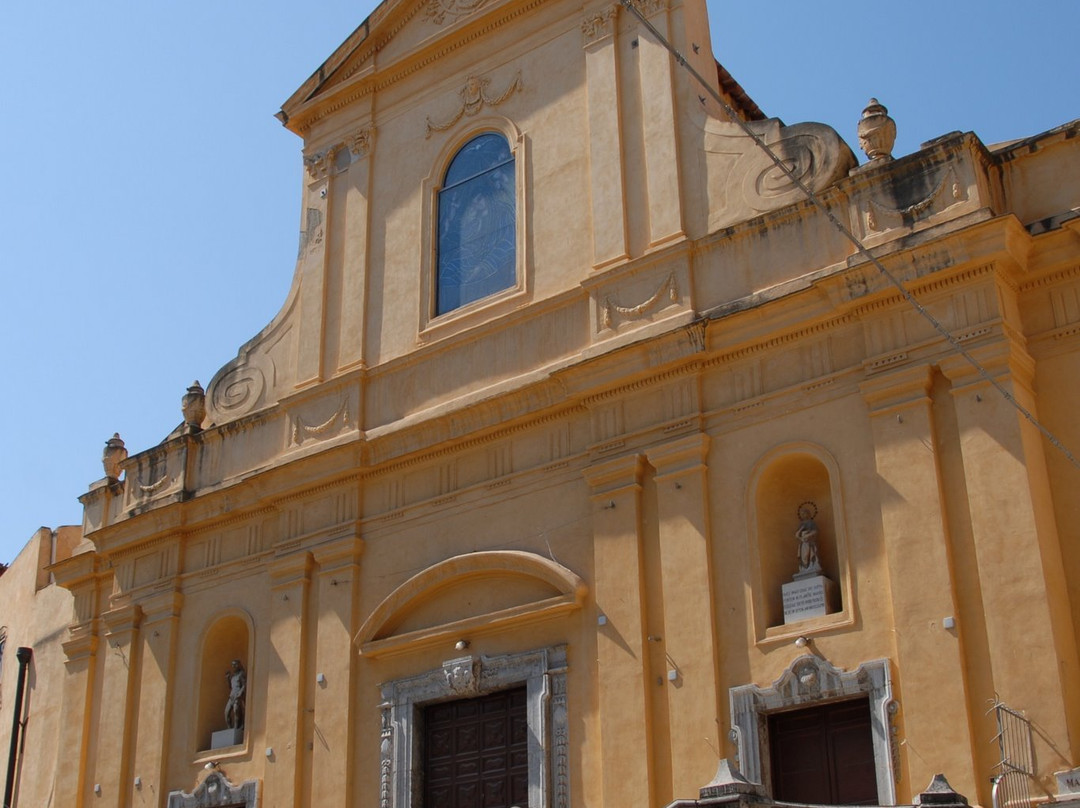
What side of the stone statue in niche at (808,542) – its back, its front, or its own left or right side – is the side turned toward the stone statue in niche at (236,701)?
right

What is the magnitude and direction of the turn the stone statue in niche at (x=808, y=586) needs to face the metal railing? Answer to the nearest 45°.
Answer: approximately 90° to its left

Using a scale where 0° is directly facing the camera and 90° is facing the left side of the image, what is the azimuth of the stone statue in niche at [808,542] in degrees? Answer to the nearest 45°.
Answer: approximately 45°

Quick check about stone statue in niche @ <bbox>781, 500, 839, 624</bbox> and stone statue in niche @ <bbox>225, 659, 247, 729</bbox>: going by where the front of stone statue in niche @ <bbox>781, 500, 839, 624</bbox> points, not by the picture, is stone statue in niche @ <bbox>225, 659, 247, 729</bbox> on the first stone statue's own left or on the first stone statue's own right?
on the first stone statue's own right
